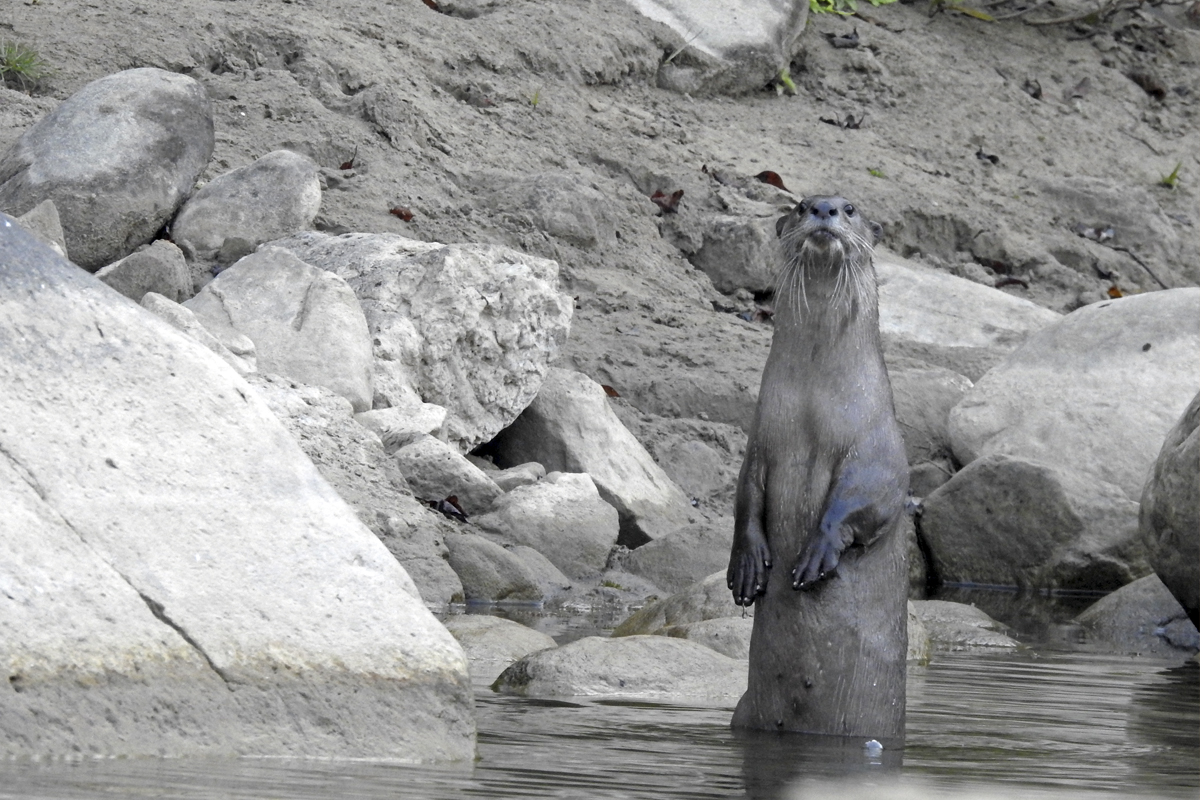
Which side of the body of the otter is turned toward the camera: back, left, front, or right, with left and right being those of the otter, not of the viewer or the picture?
front

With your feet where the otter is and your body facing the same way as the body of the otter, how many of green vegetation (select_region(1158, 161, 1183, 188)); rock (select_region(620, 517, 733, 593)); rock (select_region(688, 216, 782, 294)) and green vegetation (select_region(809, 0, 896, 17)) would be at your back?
4

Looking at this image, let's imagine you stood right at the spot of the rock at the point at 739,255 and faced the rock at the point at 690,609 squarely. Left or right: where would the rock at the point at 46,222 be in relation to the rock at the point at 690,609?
right

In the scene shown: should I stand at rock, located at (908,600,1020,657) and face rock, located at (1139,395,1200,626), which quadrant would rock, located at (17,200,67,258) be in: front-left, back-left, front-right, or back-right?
back-left

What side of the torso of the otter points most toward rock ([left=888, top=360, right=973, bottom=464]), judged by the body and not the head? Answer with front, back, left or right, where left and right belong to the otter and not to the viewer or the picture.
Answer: back

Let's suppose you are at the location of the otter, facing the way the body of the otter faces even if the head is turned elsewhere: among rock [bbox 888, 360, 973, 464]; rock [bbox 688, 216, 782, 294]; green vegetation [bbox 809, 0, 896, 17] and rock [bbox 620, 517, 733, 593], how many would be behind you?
4

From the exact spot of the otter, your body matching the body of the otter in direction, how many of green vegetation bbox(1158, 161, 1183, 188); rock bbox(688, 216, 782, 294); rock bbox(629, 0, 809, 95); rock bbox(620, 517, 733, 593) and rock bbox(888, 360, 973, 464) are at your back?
5

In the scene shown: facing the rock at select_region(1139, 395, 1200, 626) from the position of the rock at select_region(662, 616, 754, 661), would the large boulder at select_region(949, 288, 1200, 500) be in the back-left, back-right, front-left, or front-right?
front-left

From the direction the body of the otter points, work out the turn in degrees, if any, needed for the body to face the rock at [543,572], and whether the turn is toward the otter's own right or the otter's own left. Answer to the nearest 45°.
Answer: approximately 135° to the otter's own right

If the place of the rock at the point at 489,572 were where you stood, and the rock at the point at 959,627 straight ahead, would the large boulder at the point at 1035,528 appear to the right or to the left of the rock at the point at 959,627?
left

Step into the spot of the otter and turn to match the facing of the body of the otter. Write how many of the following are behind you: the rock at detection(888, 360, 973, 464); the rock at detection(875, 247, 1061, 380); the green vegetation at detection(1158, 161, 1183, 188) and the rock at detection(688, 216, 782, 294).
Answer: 4

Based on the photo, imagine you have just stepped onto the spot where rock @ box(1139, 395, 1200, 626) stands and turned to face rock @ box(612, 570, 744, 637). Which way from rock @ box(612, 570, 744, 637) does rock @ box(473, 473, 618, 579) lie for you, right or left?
right

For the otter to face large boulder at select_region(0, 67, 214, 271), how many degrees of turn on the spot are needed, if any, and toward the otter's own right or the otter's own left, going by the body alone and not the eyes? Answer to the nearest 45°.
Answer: approximately 135° to the otter's own right

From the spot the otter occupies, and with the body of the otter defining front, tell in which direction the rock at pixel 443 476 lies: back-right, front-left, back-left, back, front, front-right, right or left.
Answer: back-right

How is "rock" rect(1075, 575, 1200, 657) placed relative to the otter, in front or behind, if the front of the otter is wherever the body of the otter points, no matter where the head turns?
behind

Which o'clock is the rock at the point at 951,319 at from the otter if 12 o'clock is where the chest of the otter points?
The rock is roughly at 6 o'clock from the otter.

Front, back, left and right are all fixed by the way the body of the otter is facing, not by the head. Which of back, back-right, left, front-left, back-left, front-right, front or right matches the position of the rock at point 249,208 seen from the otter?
back-right

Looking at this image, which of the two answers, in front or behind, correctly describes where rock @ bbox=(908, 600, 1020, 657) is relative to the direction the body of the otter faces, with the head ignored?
behind
